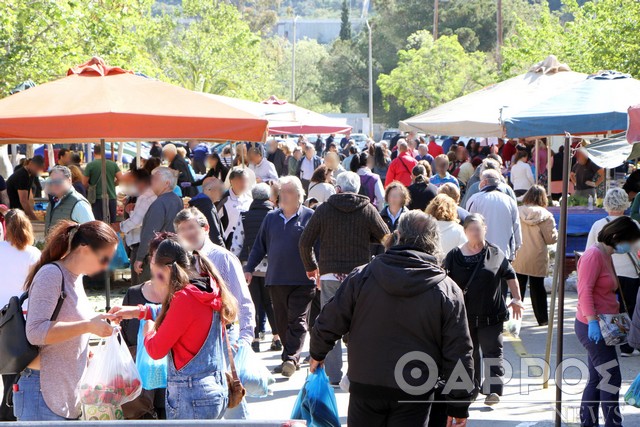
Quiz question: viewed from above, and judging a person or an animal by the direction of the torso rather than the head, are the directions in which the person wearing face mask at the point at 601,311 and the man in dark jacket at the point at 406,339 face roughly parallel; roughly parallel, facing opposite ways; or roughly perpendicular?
roughly perpendicular

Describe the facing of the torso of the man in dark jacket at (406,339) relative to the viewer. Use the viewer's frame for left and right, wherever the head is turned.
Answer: facing away from the viewer

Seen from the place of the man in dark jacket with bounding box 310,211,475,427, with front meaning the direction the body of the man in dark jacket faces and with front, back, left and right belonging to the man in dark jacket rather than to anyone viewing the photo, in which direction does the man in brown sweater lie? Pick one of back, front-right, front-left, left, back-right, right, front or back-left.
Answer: front

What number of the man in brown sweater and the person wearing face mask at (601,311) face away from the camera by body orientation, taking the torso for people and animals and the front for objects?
1

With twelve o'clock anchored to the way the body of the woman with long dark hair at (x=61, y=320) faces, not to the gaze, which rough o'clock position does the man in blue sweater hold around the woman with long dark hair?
The man in blue sweater is roughly at 10 o'clock from the woman with long dark hair.

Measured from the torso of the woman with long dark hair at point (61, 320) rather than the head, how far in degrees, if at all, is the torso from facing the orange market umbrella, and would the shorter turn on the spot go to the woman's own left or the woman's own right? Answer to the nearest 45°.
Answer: approximately 90° to the woman's own left

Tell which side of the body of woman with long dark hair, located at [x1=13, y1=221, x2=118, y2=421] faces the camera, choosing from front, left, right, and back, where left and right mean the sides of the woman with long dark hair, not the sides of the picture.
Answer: right

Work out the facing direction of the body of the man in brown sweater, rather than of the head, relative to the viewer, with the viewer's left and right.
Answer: facing away from the viewer

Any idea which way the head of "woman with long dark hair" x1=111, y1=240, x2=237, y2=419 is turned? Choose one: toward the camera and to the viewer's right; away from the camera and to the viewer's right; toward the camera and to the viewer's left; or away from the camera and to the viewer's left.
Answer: away from the camera and to the viewer's left

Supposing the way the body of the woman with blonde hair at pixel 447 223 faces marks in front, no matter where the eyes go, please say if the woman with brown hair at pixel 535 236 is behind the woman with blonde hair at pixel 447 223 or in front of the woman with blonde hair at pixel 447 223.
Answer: in front

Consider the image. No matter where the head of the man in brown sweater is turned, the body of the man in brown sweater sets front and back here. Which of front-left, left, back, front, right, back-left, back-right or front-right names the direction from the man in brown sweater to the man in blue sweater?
front-left
